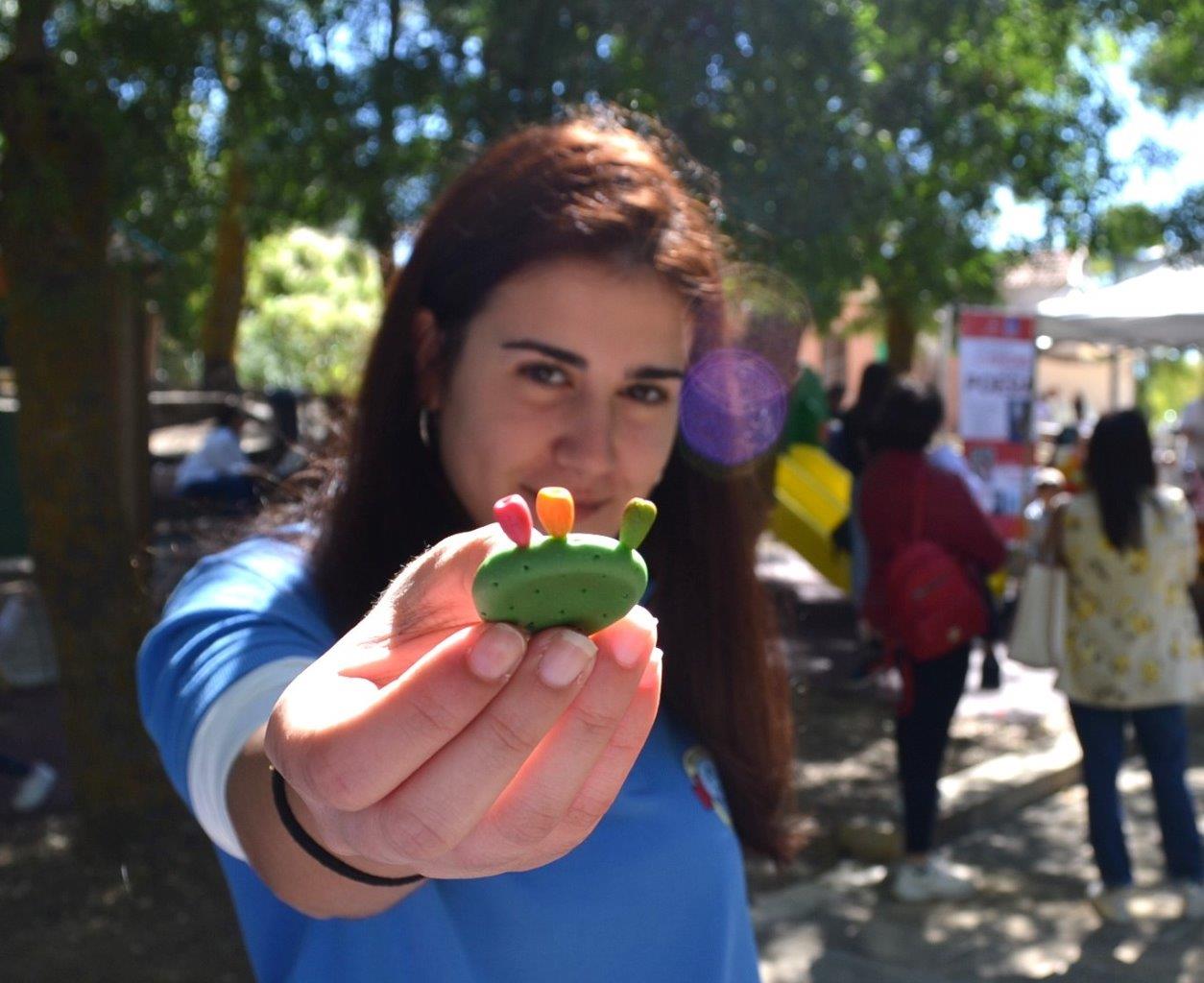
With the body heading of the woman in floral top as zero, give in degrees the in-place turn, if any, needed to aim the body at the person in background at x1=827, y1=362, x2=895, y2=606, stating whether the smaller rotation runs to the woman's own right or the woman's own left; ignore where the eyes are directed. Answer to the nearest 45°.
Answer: approximately 45° to the woman's own left

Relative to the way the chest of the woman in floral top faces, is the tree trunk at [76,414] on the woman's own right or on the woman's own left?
on the woman's own left

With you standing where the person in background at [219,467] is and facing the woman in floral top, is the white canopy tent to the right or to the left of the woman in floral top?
left

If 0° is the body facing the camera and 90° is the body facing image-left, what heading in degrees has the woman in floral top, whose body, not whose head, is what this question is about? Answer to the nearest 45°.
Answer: approximately 180°

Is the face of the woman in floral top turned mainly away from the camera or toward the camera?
away from the camera

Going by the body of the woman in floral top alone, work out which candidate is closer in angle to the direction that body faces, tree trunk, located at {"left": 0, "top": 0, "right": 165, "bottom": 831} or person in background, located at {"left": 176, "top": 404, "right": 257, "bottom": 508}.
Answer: the person in background

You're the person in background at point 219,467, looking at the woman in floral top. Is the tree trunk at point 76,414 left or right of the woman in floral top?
right

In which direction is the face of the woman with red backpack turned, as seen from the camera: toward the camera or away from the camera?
away from the camera

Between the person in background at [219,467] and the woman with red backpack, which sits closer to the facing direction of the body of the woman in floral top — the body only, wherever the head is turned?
the person in background
